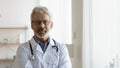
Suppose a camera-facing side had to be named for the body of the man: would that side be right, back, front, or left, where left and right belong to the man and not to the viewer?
front

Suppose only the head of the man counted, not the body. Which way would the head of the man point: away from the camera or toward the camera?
toward the camera
